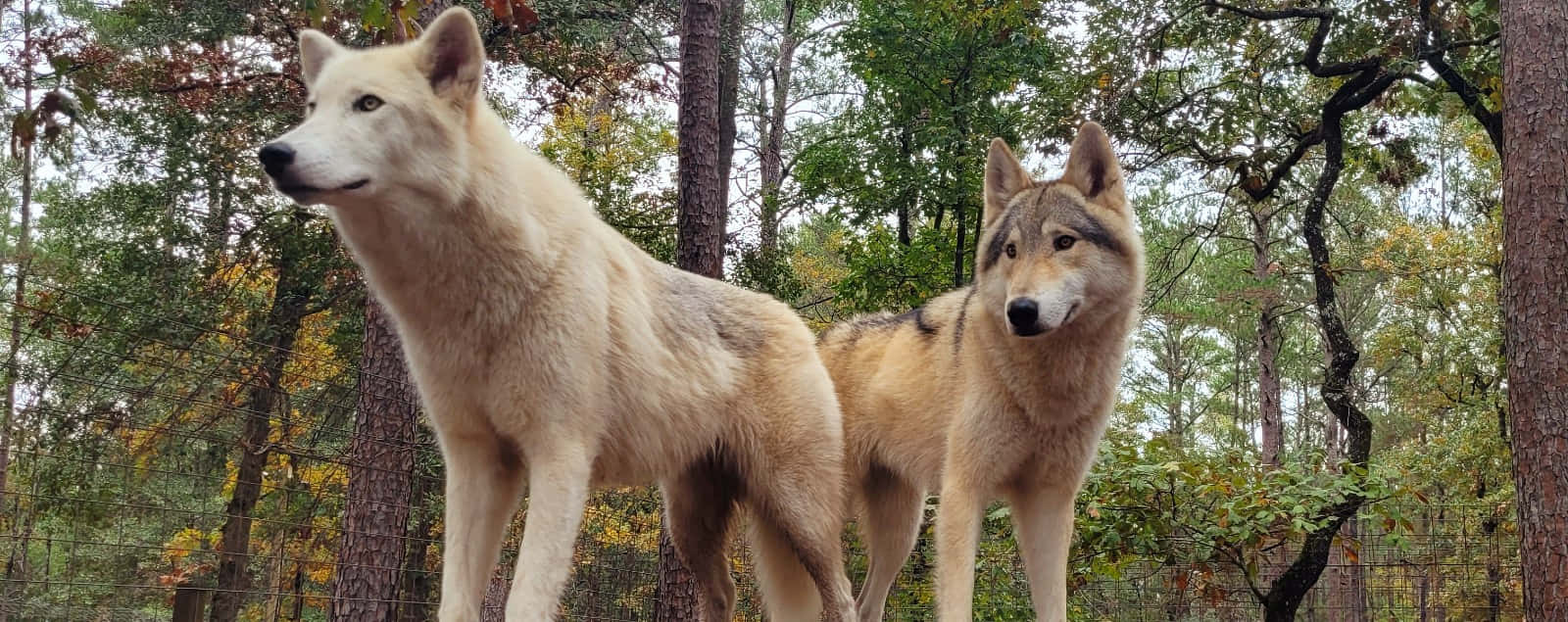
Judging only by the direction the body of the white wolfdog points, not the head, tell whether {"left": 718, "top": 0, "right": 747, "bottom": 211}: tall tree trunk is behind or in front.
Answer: behind

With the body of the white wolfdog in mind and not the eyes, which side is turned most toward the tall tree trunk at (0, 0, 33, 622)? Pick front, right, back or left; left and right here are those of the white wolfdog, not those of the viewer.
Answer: right

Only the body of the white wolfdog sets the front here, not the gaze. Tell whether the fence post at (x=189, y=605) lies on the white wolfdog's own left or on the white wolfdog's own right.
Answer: on the white wolfdog's own right

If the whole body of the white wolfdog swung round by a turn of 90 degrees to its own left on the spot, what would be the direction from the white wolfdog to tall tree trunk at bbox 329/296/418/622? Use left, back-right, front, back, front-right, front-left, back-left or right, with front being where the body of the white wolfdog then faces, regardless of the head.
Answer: back-left

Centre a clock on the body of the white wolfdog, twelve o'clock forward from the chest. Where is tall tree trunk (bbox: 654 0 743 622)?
The tall tree trunk is roughly at 5 o'clock from the white wolfdog.

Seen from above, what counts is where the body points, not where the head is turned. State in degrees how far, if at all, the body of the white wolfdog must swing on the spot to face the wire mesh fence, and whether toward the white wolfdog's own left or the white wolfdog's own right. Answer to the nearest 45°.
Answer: approximately 135° to the white wolfdog's own right

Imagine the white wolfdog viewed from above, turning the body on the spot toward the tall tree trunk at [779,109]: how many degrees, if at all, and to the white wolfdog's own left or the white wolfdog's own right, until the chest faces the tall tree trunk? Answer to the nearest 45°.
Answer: approximately 135° to the white wolfdog's own right

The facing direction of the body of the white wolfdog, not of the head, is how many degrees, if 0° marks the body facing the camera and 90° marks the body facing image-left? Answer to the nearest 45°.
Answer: approximately 45°

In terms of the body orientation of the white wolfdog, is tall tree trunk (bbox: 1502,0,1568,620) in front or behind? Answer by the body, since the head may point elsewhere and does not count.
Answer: behind
